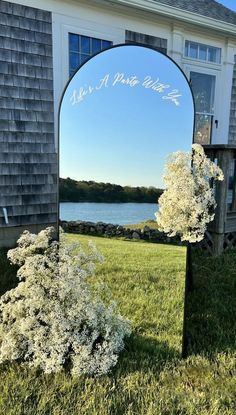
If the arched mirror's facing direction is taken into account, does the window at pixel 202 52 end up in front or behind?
behind

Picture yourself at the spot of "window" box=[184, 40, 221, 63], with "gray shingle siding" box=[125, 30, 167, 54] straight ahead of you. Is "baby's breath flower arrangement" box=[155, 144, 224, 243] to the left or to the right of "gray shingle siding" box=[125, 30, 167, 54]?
left

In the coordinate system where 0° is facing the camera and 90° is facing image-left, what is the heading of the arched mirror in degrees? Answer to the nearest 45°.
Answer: approximately 0°

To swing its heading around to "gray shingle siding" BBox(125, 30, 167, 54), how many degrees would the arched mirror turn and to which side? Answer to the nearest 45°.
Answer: approximately 180°
